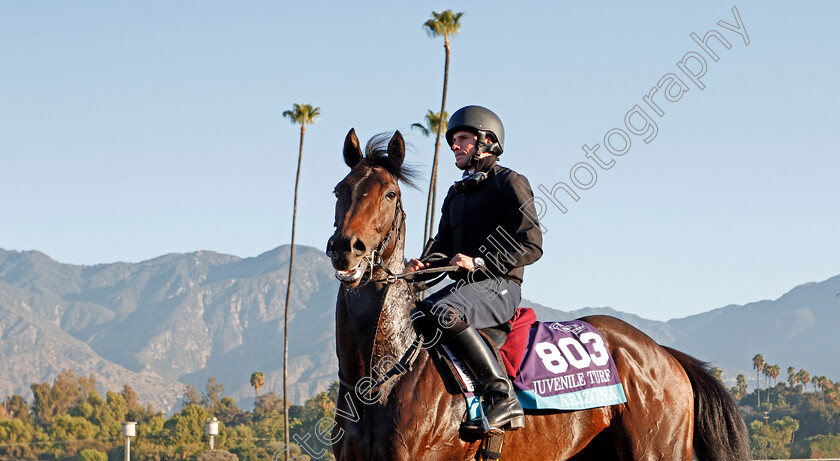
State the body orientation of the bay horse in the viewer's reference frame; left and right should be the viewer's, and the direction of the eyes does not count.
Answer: facing the viewer and to the left of the viewer

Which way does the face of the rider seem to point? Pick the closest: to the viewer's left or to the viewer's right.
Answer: to the viewer's left
